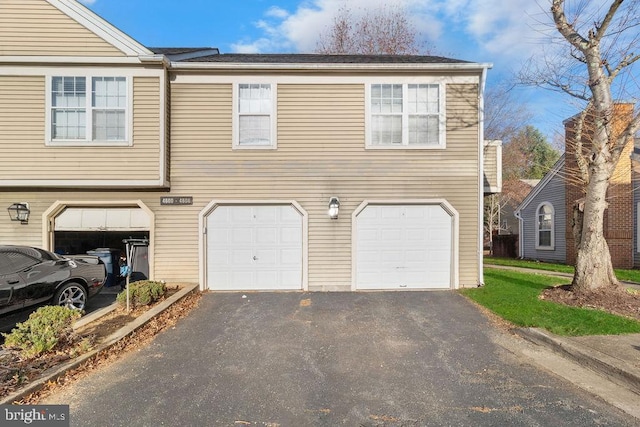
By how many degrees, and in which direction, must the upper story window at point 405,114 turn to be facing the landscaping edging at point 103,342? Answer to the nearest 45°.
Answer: approximately 45° to its right

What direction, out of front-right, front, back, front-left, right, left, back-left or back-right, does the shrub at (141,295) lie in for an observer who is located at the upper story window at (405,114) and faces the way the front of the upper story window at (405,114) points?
front-right

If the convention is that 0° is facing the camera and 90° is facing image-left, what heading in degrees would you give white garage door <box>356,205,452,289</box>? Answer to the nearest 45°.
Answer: approximately 0°

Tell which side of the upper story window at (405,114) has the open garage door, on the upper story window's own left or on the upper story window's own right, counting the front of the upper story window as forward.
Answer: on the upper story window's own right

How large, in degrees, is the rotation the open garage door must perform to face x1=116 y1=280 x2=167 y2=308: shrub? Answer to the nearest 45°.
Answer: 0° — it already faces it

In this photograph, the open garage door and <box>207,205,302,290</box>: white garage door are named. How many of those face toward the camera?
2
